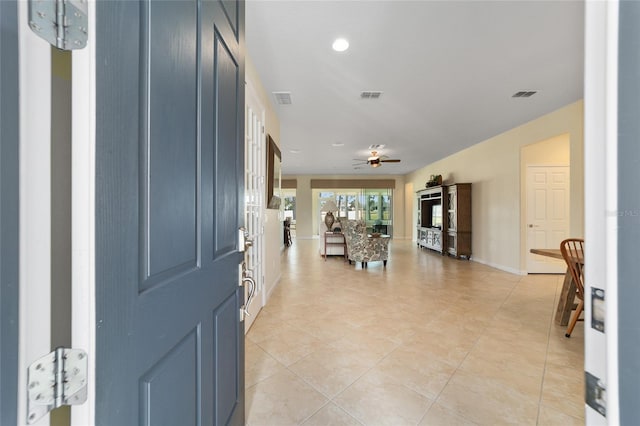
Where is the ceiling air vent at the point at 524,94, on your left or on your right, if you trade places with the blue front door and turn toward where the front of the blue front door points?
on your left

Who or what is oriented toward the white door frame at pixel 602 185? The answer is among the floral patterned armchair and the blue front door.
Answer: the blue front door

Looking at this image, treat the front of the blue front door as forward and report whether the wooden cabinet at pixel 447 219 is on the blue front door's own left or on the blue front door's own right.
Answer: on the blue front door's own left

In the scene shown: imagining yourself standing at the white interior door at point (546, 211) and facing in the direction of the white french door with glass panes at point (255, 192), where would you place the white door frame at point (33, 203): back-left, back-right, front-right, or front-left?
front-left

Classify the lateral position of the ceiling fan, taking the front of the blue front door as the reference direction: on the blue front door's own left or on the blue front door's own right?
on the blue front door's own left

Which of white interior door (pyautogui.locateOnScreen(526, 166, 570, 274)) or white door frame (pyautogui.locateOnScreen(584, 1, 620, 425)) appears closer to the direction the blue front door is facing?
the white door frame

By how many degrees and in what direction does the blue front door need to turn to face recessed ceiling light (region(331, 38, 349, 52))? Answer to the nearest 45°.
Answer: approximately 90° to its left

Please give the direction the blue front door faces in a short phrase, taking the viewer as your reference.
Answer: facing the viewer and to the right of the viewer

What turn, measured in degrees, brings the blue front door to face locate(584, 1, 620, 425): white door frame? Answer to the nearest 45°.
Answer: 0° — it already faces it

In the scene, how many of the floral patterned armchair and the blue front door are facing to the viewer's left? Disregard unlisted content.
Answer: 0
